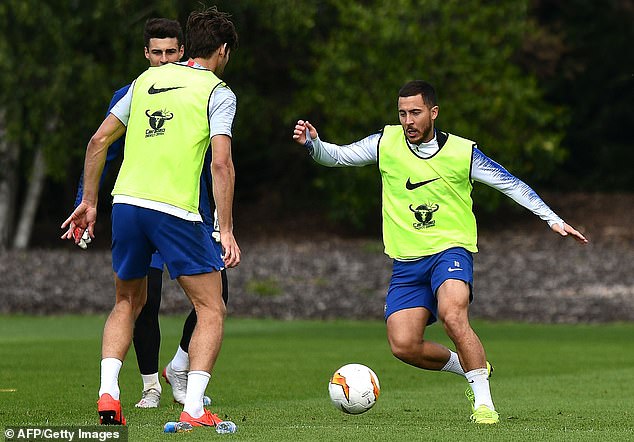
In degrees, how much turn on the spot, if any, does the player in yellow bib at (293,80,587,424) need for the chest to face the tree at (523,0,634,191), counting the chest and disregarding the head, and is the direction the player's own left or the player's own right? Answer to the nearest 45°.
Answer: approximately 180°

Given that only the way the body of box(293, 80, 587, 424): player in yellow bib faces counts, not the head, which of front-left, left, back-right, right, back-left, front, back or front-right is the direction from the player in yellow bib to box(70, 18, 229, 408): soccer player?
right

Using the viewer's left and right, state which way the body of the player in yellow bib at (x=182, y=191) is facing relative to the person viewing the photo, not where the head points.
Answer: facing away from the viewer and to the right of the viewer

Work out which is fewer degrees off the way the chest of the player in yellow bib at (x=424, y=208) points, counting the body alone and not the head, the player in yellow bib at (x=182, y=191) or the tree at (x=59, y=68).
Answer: the player in yellow bib

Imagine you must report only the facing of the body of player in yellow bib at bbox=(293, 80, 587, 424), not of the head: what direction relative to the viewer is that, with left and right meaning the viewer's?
facing the viewer

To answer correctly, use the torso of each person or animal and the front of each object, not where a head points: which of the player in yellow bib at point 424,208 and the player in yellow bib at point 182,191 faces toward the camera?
the player in yellow bib at point 424,208
